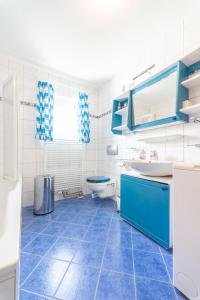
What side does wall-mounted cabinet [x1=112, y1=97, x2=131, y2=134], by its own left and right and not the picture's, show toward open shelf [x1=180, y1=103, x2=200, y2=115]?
left

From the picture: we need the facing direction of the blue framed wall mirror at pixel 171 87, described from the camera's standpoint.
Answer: facing the viewer and to the left of the viewer

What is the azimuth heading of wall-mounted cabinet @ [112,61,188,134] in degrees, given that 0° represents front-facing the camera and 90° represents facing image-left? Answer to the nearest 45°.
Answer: approximately 45°

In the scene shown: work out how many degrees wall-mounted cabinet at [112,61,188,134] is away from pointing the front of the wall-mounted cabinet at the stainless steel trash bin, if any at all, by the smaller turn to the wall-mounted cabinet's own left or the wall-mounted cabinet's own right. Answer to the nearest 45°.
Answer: approximately 45° to the wall-mounted cabinet's own right

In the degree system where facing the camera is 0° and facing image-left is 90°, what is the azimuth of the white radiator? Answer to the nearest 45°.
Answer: approximately 0°

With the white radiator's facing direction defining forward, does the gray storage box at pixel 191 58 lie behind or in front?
in front
